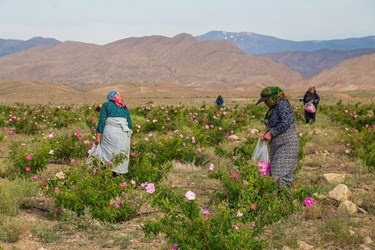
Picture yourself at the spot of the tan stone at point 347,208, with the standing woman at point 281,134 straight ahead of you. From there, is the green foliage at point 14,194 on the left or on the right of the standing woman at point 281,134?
left

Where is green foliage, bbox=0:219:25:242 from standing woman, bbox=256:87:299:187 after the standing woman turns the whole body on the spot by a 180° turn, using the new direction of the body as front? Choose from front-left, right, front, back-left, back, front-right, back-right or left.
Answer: back-right

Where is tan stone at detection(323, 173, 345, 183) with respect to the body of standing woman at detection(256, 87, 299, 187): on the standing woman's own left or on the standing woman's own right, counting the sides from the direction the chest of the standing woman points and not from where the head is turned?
on the standing woman's own right

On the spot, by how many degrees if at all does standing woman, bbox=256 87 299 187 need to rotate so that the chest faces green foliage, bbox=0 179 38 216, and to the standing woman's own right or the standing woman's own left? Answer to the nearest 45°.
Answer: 0° — they already face it

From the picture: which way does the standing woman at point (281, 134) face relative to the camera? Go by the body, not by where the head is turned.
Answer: to the viewer's left

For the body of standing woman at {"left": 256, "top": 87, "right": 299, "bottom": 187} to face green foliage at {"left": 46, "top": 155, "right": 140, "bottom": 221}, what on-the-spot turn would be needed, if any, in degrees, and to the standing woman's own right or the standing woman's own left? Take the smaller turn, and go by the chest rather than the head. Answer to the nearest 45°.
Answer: approximately 45° to the standing woman's own left

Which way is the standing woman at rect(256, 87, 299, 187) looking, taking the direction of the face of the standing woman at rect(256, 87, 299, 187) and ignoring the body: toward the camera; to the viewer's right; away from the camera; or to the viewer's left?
to the viewer's left
